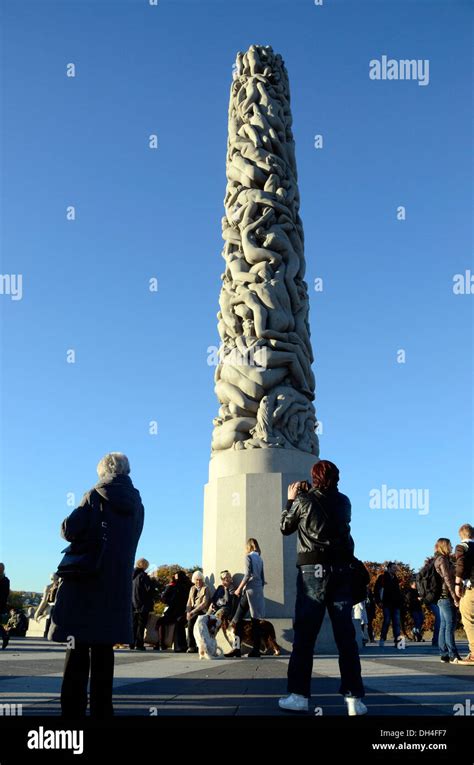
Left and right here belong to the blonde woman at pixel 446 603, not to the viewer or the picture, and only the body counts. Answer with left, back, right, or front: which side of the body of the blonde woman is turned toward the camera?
right

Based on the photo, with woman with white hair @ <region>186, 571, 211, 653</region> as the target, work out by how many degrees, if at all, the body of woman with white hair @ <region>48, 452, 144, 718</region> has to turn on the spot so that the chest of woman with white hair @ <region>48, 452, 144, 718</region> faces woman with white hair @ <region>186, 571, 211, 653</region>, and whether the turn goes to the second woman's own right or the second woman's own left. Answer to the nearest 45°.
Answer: approximately 45° to the second woman's own right

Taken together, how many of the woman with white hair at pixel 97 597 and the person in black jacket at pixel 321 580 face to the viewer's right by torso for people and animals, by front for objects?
0

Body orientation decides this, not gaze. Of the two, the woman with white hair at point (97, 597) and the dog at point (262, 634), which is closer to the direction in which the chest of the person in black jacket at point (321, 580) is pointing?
the dog

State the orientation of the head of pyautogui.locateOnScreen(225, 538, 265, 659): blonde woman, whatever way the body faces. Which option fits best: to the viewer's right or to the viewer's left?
to the viewer's left

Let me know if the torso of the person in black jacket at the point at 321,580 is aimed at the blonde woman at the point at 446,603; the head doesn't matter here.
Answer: no

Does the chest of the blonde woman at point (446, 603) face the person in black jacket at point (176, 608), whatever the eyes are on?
no

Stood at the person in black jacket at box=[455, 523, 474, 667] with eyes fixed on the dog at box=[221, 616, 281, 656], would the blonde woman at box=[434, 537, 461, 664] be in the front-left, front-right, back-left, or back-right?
front-right

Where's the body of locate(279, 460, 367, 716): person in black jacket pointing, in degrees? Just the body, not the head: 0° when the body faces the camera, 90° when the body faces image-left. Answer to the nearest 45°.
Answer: approximately 135°

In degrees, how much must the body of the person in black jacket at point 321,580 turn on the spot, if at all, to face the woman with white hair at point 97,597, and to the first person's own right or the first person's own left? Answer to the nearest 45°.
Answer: approximately 90° to the first person's own left
